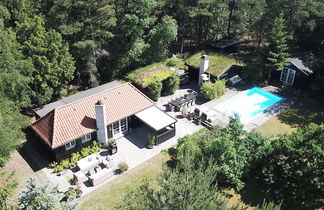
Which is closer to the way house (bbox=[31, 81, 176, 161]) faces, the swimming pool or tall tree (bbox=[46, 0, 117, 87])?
the swimming pool

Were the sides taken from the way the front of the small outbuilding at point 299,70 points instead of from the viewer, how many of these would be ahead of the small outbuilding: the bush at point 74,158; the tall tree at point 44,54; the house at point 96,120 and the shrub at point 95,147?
4

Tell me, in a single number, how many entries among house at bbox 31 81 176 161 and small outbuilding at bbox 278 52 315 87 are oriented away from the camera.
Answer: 0

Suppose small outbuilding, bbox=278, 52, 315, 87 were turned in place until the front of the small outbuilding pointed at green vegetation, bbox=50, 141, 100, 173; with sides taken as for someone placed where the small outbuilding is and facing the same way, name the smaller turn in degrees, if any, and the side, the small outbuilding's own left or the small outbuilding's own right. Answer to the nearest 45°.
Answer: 0° — it already faces it

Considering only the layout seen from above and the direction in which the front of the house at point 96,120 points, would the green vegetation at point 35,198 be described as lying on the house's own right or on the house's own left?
on the house's own right

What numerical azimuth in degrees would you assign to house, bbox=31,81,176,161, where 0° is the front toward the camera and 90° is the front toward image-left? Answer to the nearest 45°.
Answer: approximately 315°

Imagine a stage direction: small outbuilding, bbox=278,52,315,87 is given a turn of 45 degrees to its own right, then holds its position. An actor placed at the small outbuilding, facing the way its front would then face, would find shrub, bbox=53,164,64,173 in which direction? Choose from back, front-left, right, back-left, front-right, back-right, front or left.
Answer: front-left

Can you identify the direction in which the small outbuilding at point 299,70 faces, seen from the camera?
facing the viewer and to the left of the viewer
